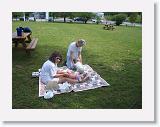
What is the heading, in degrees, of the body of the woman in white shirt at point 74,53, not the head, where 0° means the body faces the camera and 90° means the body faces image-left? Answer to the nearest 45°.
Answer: approximately 315°

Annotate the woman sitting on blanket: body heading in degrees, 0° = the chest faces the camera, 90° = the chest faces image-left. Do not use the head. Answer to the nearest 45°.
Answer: approximately 270°
